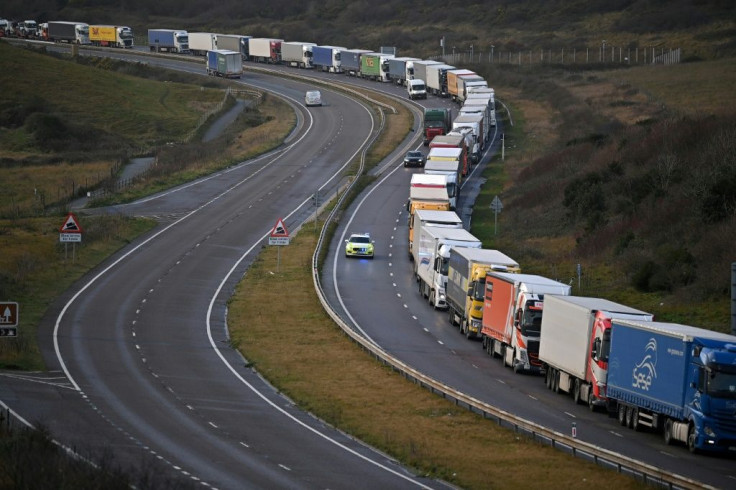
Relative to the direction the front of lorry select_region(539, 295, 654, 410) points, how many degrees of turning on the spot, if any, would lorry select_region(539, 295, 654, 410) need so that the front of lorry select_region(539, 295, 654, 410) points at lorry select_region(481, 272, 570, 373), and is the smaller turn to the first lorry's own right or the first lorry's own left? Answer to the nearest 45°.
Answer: approximately 180°

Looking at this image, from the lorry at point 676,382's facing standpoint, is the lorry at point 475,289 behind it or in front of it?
behind

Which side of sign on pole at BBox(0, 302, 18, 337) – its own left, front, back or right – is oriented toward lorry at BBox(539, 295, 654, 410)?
left

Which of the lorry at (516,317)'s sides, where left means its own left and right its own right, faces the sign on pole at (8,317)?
right

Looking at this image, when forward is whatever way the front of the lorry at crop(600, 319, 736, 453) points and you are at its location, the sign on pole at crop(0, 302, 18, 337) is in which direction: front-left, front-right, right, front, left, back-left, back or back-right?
back-right

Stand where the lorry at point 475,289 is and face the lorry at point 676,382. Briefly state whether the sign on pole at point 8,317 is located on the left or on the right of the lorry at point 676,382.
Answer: right

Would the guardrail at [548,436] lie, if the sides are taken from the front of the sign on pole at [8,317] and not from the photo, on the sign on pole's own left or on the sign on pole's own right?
on the sign on pole's own left

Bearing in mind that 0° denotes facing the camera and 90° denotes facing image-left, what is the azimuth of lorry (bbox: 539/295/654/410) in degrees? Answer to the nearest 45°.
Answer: approximately 315°

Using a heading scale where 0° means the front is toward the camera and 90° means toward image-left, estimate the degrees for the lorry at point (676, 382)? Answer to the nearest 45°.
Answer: approximately 315°

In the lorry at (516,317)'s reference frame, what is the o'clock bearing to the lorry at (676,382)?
the lorry at (676,382) is roughly at 1 o'clock from the lorry at (516,317).

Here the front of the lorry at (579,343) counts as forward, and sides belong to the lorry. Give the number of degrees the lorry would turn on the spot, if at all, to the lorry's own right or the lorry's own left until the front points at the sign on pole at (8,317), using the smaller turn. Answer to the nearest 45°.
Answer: approximately 90° to the lorry's own right

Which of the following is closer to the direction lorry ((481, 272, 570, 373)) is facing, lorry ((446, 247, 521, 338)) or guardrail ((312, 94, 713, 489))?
the guardrail

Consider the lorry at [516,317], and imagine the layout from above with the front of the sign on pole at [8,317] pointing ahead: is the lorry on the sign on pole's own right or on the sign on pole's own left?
on the sign on pole's own left
